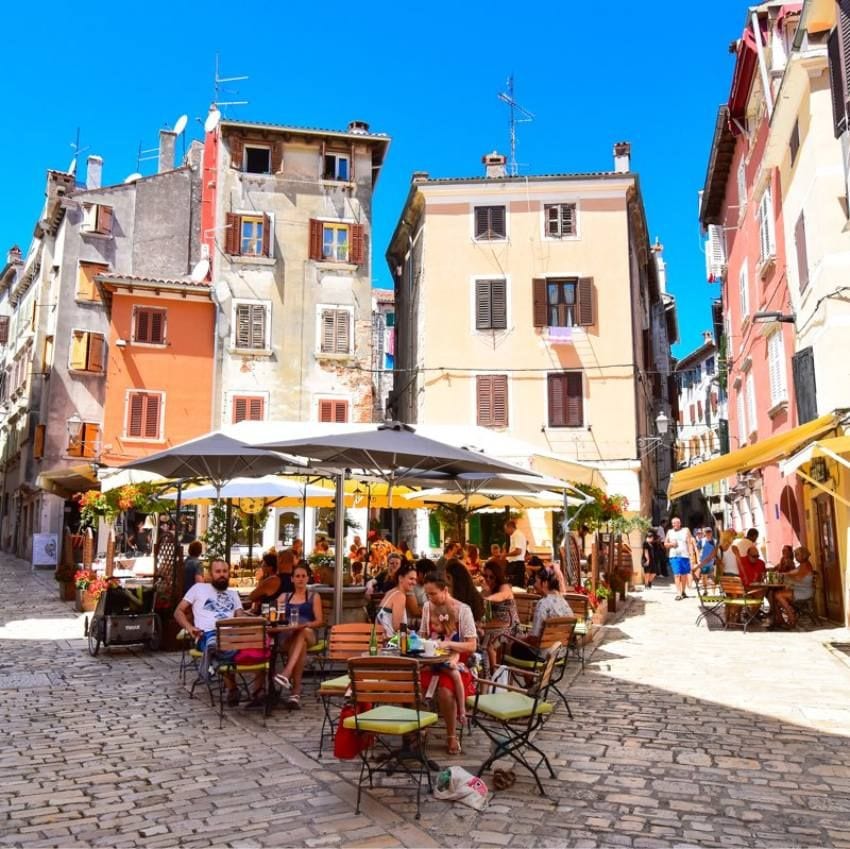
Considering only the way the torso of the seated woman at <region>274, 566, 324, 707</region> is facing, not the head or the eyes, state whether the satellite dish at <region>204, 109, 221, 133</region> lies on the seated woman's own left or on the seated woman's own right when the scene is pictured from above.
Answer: on the seated woman's own right

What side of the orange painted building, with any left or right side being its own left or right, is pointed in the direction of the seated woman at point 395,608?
front

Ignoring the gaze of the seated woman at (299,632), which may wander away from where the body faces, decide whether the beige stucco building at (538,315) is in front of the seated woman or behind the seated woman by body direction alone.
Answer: behind

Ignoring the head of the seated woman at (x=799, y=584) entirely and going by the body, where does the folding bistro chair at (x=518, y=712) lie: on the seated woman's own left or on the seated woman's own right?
on the seated woman's own left

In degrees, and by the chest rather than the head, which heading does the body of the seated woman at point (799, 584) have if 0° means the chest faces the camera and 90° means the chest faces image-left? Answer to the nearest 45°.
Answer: approximately 90°

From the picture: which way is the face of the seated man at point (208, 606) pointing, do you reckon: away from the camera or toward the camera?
toward the camera

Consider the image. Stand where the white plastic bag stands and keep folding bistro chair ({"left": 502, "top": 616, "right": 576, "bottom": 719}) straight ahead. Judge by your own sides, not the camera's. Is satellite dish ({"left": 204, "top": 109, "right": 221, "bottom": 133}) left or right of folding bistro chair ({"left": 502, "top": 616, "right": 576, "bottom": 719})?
left

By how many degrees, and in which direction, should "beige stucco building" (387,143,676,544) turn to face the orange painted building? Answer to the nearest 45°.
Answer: approximately 90° to its right

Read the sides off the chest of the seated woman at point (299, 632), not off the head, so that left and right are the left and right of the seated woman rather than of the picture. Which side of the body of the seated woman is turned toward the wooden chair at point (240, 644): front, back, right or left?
front

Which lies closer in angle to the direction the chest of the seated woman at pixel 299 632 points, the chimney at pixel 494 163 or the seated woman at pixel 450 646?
the seated woman

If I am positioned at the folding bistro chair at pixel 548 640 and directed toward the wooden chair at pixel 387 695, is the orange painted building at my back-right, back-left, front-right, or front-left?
back-right

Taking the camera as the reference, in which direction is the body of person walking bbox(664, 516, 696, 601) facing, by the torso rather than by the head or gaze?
toward the camera
